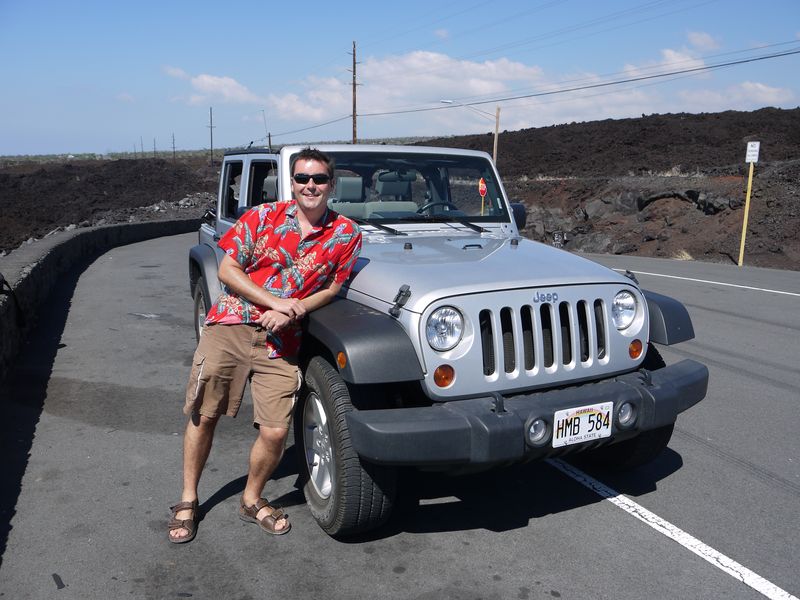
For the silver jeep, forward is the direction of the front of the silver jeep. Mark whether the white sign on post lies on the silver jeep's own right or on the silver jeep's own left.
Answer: on the silver jeep's own left

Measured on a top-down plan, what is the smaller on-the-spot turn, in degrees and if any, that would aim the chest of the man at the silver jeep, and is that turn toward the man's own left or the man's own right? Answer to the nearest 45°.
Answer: approximately 90° to the man's own left

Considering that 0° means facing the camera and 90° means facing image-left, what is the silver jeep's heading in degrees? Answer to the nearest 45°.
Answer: approximately 315°

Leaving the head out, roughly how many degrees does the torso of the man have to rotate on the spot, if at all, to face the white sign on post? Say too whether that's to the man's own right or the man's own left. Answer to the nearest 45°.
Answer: approximately 135° to the man's own left

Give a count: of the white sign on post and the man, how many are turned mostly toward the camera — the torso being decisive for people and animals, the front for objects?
2

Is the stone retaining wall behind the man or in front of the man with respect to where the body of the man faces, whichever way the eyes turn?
behind

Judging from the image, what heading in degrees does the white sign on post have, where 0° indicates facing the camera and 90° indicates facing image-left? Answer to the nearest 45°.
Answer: approximately 0°

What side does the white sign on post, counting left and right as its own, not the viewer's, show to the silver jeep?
front
